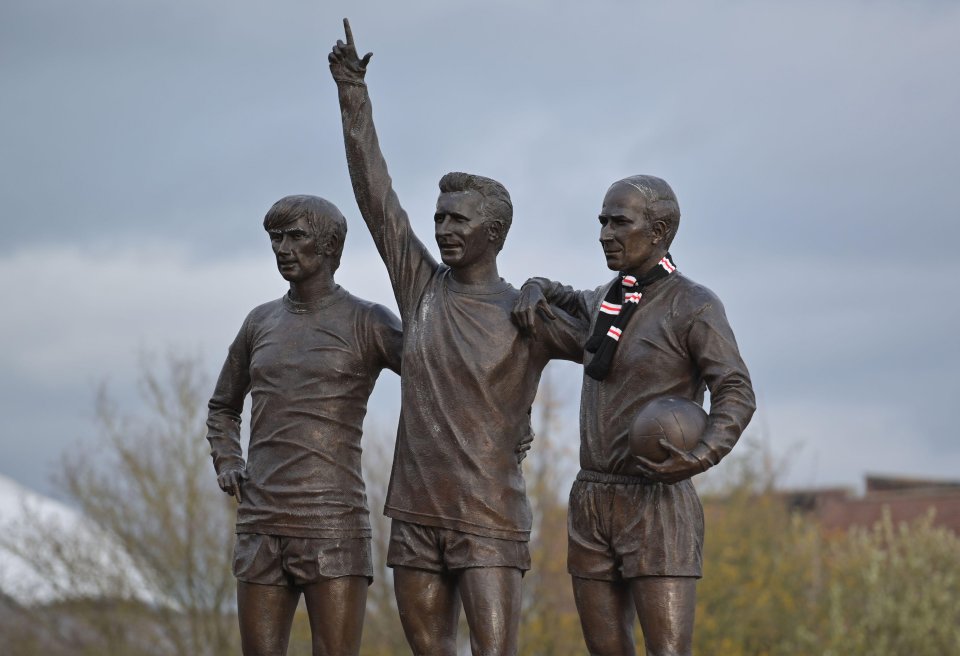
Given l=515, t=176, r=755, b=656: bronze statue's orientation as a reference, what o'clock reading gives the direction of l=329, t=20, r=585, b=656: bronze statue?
l=329, t=20, r=585, b=656: bronze statue is roughly at 2 o'clock from l=515, t=176, r=755, b=656: bronze statue.

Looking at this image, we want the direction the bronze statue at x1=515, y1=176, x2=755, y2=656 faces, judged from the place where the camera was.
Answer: facing the viewer and to the left of the viewer

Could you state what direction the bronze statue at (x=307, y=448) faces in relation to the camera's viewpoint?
facing the viewer

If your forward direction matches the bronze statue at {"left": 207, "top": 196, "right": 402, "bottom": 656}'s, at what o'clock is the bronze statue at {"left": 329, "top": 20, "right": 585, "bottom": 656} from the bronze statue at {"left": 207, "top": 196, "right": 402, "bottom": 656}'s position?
the bronze statue at {"left": 329, "top": 20, "right": 585, "bottom": 656} is roughly at 10 o'clock from the bronze statue at {"left": 207, "top": 196, "right": 402, "bottom": 656}.

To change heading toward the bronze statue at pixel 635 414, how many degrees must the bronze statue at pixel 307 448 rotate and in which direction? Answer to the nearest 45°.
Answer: approximately 45° to its left

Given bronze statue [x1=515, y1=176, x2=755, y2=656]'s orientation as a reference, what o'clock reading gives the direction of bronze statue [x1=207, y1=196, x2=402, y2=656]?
bronze statue [x1=207, y1=196, x2=402, y2=656] is roughly at 2 o'clock from bronze statue [x1=515, y1=176, x2=755, y2=656].

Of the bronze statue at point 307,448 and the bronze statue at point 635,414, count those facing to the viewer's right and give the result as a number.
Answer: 0
